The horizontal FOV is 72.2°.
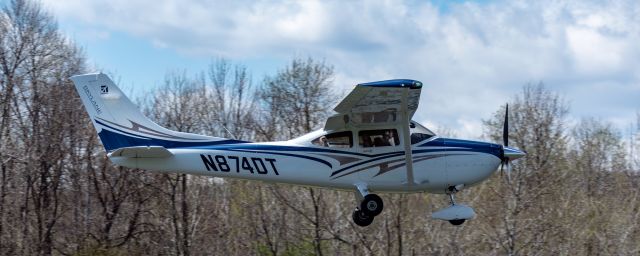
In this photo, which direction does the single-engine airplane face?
to the viewer's right

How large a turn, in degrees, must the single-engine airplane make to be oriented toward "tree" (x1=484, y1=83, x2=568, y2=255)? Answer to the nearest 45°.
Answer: approximately 45° to its left
